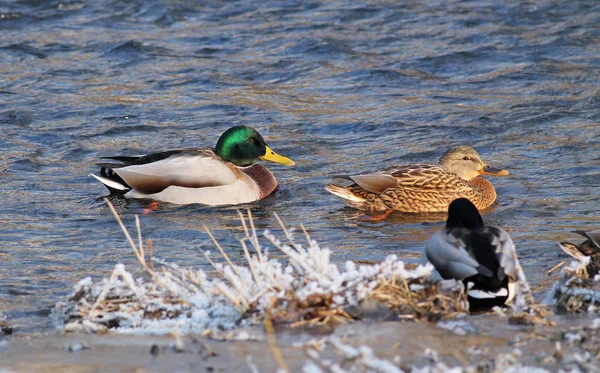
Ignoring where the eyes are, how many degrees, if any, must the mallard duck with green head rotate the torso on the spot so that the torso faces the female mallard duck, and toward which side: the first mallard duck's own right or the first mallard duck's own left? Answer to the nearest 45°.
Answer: approximately 45° to the first mallard duck's own right

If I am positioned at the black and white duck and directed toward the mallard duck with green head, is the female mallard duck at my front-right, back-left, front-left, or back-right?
front-right

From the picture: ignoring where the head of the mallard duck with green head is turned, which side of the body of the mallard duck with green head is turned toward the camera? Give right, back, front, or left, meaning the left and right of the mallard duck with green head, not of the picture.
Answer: right

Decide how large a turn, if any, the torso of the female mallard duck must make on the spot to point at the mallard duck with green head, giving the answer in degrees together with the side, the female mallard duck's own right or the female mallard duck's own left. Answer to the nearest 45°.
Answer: approximately 180°

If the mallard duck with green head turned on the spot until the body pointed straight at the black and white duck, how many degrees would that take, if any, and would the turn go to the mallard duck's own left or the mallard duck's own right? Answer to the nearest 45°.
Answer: approximately 90° to the mallard duck's own right

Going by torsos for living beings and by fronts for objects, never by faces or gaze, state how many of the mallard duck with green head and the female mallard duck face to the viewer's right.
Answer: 2

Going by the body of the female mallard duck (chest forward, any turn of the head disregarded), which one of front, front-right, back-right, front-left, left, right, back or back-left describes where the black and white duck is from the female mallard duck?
right

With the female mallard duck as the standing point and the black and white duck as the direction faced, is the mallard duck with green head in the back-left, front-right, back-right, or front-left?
back-right

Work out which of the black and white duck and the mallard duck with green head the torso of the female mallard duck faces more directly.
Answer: the black and white duck

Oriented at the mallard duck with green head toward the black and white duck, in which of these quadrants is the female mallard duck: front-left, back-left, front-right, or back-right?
front-left

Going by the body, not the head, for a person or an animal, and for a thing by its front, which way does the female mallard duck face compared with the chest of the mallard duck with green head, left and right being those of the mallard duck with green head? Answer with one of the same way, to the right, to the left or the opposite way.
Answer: the same way

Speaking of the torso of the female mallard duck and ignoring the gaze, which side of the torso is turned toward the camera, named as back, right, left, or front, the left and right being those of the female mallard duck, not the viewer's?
right

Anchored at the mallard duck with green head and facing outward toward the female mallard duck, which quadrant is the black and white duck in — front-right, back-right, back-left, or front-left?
front-right
